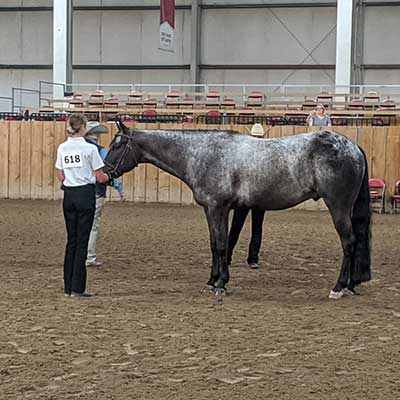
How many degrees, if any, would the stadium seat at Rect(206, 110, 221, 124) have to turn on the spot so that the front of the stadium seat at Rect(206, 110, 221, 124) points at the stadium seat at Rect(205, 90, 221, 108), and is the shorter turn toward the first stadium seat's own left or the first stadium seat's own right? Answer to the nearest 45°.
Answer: approximately 180°

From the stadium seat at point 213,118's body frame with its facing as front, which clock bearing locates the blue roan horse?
The blue roan horse is roughly at 12 o'clock from the stadium seat.

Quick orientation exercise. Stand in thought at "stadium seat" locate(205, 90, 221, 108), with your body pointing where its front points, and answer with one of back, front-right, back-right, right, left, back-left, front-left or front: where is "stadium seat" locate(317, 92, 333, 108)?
left

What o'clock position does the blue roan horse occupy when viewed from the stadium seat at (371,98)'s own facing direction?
The blue roan horse is roughly at 12 o'clock from the stadium seat.

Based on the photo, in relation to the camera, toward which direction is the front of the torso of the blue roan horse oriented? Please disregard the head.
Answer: to the viewer's left

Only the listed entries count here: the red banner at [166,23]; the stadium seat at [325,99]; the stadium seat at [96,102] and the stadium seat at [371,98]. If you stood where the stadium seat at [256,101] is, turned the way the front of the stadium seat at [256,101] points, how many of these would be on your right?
2

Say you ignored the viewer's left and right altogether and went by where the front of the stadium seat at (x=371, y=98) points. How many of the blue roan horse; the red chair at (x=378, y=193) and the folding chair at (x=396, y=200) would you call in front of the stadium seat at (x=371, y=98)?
3

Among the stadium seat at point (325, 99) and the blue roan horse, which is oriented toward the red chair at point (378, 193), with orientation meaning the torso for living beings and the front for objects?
the stadium seat at point (325, 99)

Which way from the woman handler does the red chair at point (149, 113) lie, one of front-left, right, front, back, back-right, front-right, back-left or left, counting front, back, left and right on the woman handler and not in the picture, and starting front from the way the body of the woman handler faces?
front-left

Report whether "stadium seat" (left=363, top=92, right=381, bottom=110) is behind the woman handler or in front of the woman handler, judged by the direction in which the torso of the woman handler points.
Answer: in front
